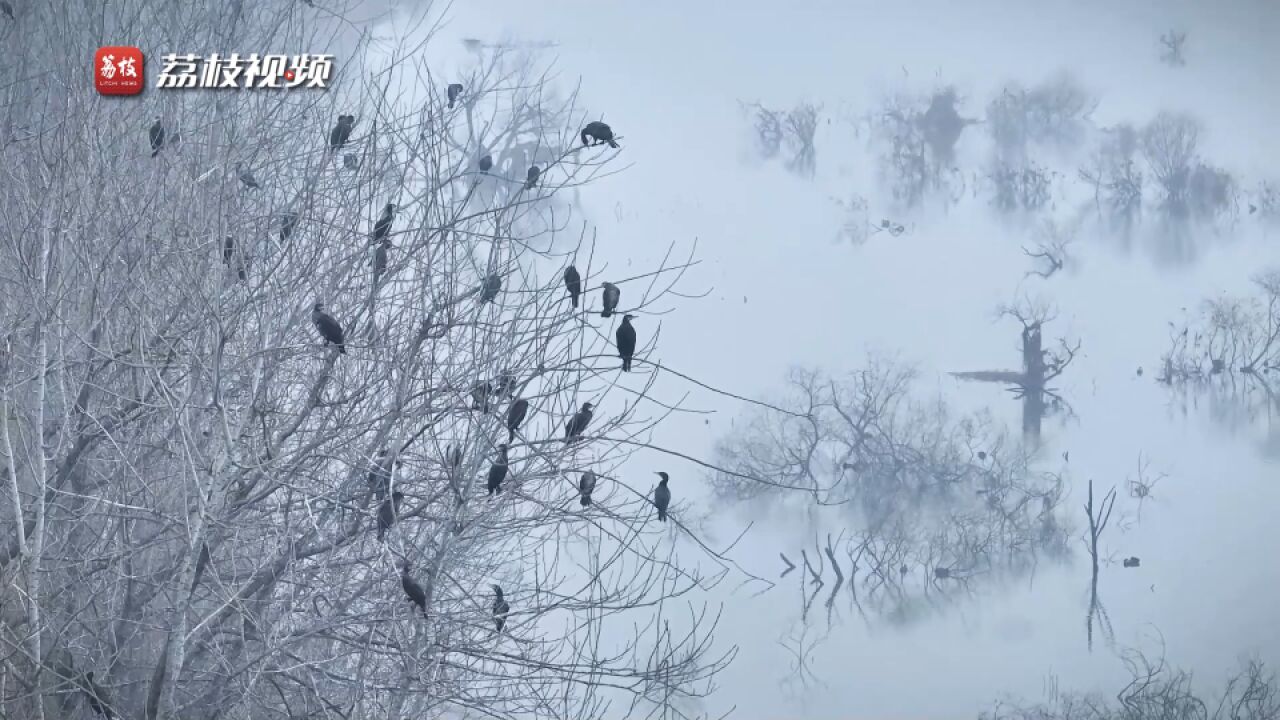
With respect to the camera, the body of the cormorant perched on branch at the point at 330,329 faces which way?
to the viewer's left

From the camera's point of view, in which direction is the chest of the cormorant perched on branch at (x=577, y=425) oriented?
to the viewer's right

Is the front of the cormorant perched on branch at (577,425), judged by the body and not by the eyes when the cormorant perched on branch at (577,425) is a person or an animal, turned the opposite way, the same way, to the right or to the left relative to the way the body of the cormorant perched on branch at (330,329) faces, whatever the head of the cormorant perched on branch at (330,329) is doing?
the opposite way
